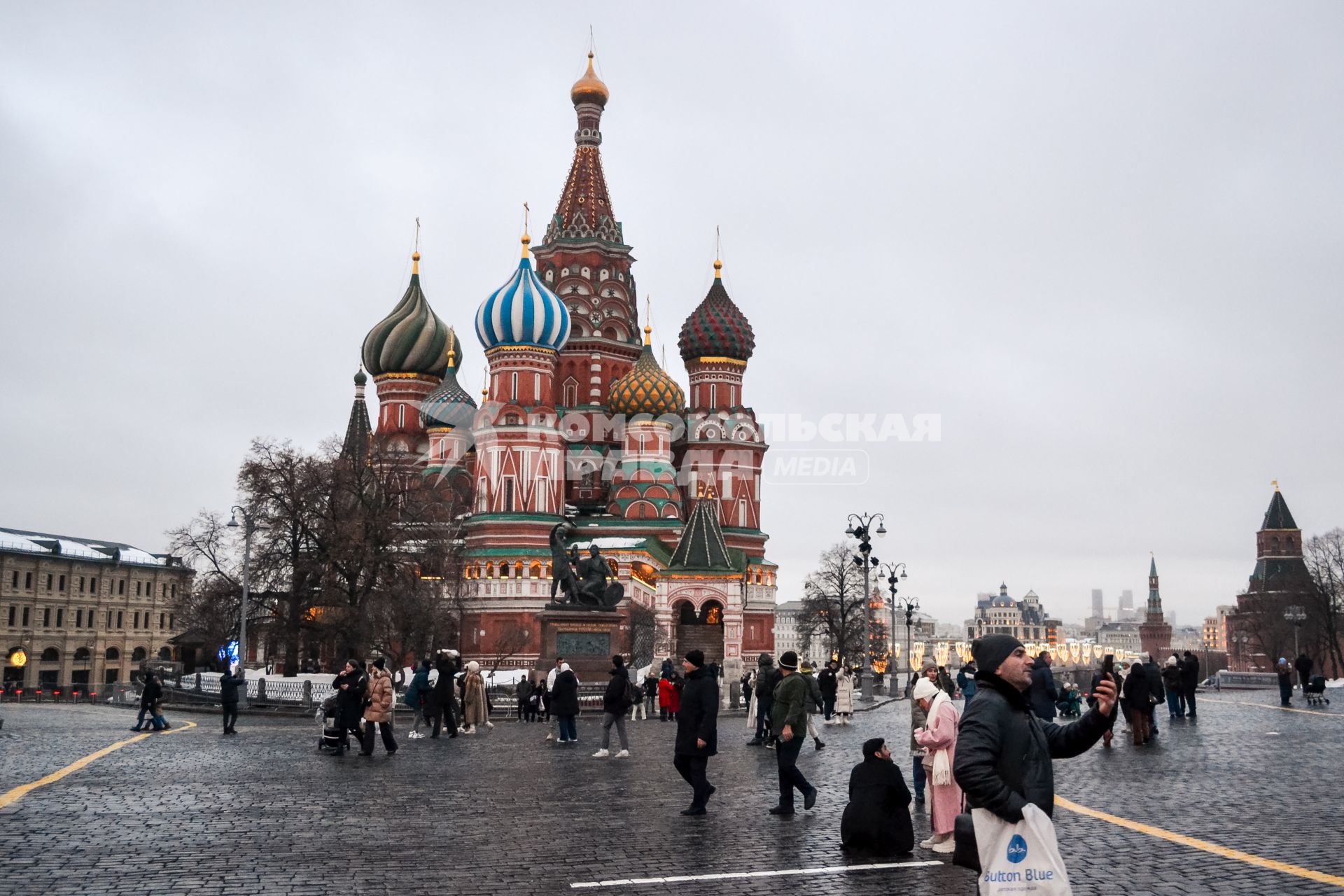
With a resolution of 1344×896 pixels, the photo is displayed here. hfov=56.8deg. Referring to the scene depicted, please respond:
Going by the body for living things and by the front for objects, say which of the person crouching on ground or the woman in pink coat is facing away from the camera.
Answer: the person crouching on ground

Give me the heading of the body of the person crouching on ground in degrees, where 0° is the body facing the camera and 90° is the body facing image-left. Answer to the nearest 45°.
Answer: approximately 180°

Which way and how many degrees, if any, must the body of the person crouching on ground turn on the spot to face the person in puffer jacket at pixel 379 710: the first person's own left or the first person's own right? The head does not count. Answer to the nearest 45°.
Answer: approximately 45° to the first person's own left

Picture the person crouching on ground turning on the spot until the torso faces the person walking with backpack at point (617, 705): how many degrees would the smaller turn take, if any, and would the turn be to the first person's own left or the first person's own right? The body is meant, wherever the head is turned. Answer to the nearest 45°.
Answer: approximately 45° to the first person's own left

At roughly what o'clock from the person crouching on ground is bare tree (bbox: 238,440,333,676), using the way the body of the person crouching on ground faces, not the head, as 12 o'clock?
The bare tree is roughly at 11 o'clock from the person crouching on ground.

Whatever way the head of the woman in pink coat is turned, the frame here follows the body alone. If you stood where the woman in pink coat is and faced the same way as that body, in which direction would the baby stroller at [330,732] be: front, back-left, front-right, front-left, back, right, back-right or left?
front-right

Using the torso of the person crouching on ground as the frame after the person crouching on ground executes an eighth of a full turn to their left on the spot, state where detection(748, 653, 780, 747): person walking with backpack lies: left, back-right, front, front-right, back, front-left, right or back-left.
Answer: front-right

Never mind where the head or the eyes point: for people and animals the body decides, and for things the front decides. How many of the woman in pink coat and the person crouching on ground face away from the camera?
1
